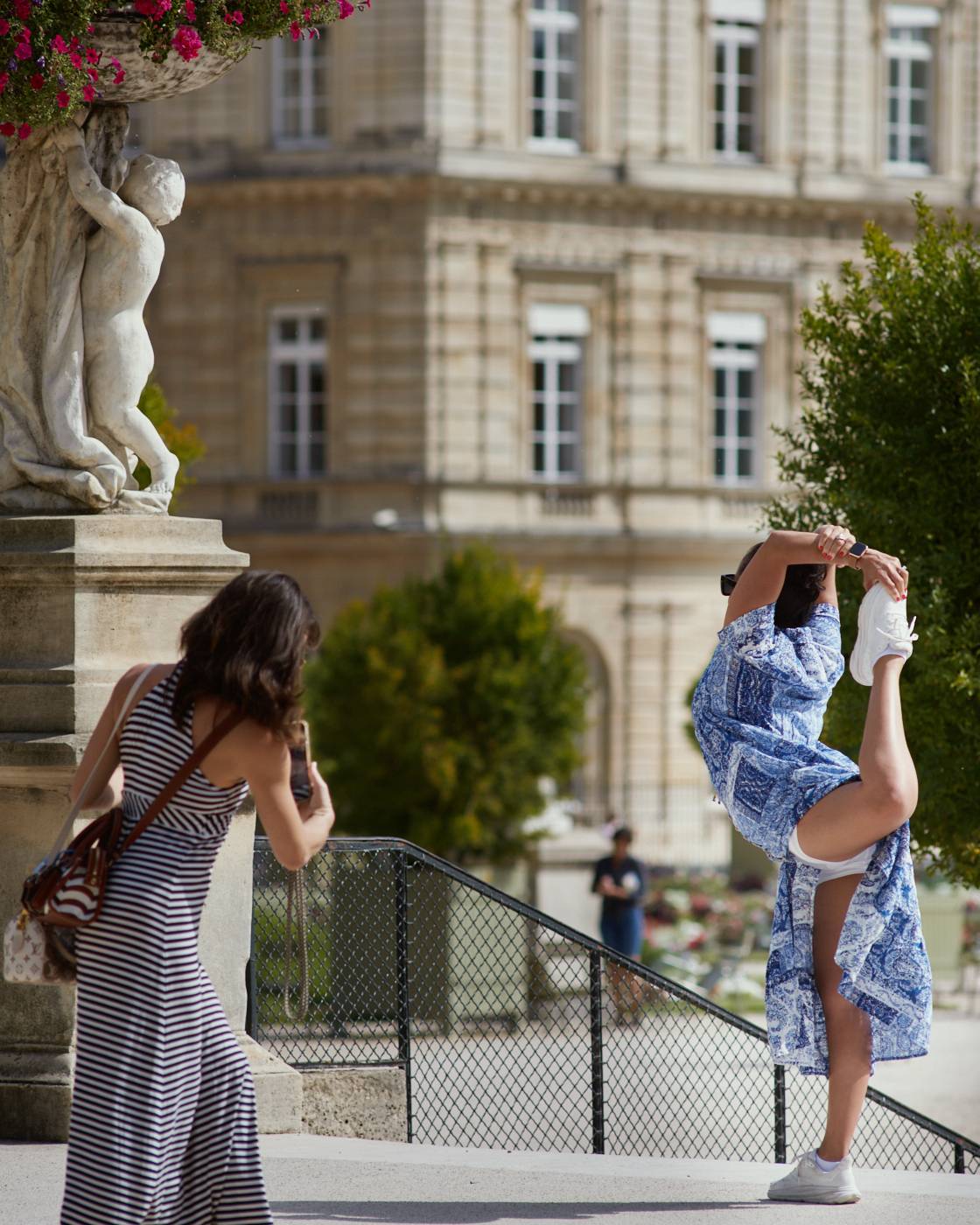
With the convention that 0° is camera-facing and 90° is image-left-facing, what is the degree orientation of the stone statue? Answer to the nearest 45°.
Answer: approximately 90°

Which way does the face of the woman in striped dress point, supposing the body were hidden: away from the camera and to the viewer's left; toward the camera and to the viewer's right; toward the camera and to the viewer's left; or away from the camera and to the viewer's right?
away from the camera and to the viewer's right

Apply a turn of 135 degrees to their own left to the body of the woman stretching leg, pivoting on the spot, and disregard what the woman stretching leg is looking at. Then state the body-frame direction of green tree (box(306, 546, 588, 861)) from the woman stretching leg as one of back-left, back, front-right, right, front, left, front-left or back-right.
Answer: back-left

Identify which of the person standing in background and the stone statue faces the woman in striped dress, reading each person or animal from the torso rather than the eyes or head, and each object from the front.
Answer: the person standing in background

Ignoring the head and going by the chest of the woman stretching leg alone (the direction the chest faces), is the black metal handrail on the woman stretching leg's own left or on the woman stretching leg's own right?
on the woman stretching leg's own right

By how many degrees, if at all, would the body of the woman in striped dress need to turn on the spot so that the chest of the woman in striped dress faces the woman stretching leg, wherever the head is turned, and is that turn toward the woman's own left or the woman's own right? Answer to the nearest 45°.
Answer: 0° — they already face them

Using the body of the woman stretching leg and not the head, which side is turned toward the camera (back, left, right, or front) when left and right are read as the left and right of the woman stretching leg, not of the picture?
left

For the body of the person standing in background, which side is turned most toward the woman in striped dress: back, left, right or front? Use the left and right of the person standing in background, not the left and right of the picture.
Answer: front

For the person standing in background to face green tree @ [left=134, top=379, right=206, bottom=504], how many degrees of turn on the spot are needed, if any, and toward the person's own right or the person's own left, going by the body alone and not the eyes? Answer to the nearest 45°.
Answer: approximately 45° to the person's own right

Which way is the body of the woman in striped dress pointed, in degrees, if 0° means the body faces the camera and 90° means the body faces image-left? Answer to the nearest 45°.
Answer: approximately 225°
